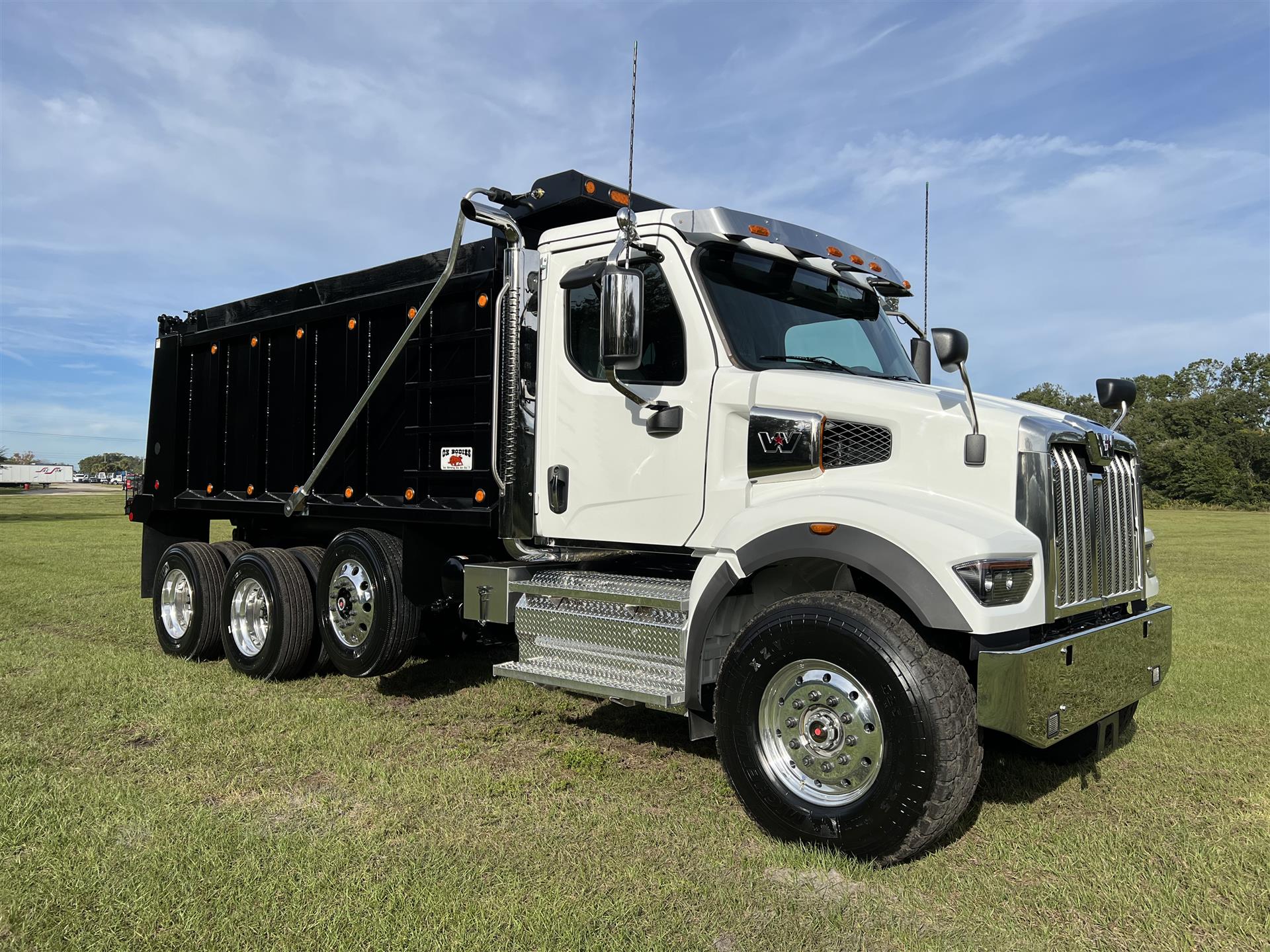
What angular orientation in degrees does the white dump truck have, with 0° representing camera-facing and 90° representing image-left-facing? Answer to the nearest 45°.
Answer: approximately 315°
